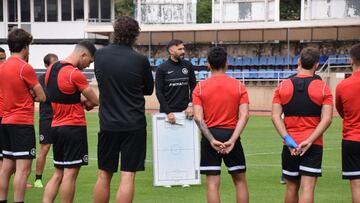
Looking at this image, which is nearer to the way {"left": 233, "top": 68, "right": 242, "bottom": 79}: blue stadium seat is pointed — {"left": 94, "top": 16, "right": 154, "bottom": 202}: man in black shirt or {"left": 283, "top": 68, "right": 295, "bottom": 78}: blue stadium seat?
the man in black shirt

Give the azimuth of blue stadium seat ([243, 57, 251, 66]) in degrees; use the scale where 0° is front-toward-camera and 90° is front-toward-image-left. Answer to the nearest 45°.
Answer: approximately 0°

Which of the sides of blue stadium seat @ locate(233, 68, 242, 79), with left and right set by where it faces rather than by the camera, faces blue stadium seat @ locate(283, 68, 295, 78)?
left

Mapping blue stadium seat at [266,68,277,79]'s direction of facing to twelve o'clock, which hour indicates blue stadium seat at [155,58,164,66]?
blue stadium seat at [155,58,164,66] is roughly at 4 o'clock from blue stadium seat at [266,68,277,79].

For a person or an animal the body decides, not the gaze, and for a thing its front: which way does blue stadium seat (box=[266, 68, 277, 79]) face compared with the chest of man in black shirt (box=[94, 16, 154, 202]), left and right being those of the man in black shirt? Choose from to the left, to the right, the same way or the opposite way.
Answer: the opposite way

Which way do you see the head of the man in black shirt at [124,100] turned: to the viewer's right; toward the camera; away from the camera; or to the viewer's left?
away from the camera

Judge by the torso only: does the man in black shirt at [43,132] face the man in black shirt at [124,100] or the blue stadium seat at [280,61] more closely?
the man in black shirt

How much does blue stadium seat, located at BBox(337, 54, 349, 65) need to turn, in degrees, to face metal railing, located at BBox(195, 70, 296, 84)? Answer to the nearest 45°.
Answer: approximately 90° to its right

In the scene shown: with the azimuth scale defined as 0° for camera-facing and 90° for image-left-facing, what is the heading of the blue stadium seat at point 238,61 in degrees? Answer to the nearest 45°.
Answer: approximately 0°

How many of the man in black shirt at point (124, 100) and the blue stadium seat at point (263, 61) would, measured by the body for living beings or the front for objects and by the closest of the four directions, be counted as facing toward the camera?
1

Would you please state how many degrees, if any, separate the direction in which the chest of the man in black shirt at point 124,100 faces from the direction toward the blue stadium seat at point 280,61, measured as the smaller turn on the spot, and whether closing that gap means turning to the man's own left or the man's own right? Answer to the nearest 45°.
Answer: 0° — they already face it

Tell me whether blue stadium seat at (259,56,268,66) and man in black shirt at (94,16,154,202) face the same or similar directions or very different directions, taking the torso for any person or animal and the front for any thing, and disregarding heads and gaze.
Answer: very different directions

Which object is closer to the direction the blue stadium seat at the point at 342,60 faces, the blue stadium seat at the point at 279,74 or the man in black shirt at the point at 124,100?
the man in black shirt

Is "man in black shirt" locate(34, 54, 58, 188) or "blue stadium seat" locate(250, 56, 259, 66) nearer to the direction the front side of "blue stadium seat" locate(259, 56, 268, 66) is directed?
the man in black shirt
